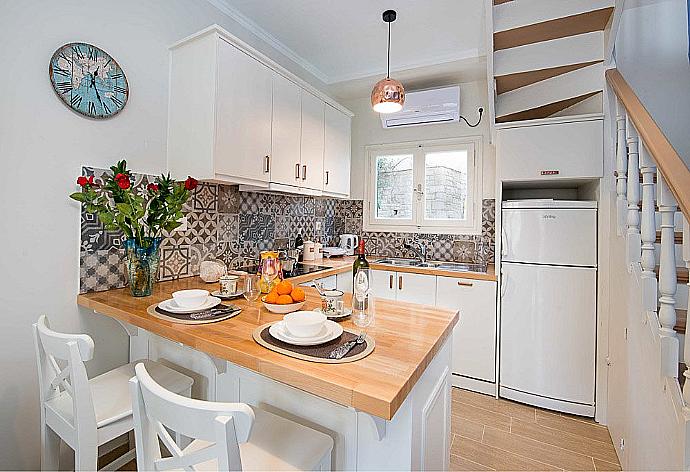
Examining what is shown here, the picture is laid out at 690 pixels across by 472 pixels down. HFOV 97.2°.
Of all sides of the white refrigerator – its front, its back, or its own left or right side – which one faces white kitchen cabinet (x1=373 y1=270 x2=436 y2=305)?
right

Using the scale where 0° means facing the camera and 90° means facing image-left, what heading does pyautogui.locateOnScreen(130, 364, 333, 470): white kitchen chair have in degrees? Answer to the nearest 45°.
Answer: approximately 225°

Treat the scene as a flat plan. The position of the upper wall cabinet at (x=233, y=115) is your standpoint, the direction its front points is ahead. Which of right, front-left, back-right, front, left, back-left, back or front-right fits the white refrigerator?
front-left

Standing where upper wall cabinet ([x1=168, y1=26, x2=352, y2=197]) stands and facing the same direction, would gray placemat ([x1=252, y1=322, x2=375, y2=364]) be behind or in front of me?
in front

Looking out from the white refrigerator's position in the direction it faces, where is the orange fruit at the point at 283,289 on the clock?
The orange fruit is roughly at 1 o'clock from the white refrigerator.

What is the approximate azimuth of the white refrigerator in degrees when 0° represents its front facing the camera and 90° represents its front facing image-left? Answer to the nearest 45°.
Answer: approximately 0°

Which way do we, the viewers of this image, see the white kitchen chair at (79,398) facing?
facing away from the viewer and to the right of the viewer

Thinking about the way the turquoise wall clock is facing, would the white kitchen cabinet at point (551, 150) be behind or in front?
in front
